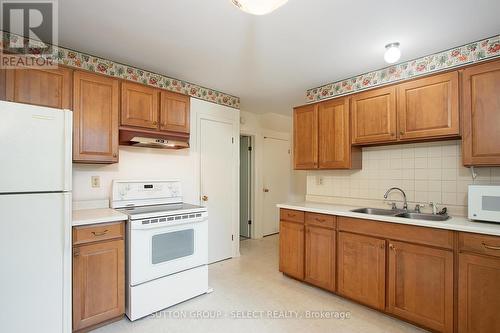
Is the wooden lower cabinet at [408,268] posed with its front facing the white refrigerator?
yes

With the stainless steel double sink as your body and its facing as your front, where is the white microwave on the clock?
The white microwave is roughly at 9 o'clock from the stainless steel double sink.

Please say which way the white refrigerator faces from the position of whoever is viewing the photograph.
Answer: facing the viewer and to the right of the viewer

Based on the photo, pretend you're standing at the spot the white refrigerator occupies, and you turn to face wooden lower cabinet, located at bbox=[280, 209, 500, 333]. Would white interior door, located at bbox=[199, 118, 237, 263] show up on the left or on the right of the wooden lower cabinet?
left

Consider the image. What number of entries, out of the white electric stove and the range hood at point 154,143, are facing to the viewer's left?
0

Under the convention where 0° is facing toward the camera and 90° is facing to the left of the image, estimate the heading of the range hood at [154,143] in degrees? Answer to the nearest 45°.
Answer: approximately 315°

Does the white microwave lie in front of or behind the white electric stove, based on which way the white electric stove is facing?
in front

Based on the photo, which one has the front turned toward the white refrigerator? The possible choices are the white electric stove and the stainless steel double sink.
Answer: the stainless steel double sink

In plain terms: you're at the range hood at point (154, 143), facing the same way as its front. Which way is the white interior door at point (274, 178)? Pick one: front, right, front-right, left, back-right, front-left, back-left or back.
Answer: left

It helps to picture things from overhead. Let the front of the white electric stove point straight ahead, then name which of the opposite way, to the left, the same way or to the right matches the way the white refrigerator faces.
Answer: the same way

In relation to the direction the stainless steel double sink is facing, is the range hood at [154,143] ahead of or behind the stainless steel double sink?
ahead

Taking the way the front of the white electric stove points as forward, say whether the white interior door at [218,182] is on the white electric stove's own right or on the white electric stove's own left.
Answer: on the white electric stove's own left
